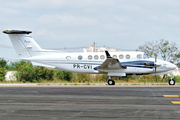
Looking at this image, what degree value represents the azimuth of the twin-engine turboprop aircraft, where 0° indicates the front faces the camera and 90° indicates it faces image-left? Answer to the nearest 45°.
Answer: approximately 270°
